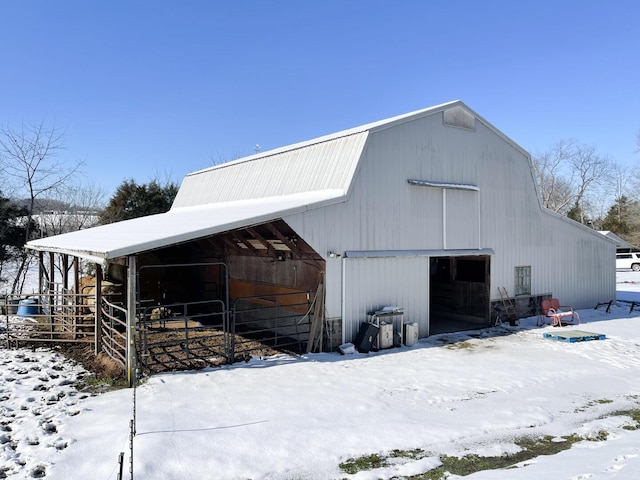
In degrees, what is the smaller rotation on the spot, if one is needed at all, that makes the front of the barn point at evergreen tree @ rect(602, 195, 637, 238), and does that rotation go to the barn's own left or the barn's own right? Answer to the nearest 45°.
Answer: approximately 90° to the barn's own left

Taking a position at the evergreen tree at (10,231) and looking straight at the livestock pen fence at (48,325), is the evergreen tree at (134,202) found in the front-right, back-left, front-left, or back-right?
back-left

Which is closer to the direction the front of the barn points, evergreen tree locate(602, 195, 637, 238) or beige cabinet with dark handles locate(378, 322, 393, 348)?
the beige cabinet with dark handles

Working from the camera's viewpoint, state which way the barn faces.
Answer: facing the viewer and to the right of the viewer

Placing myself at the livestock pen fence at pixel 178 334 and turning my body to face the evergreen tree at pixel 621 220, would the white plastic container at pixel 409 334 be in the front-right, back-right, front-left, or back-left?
front-right

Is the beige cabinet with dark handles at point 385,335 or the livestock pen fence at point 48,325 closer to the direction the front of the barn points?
the beige cabinet with dark handles

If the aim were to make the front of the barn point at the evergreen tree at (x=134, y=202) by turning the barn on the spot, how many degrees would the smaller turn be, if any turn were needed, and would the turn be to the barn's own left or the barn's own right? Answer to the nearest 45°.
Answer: approximately 180°

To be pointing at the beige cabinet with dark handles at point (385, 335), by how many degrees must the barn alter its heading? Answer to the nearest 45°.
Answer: approximately 45° to its right

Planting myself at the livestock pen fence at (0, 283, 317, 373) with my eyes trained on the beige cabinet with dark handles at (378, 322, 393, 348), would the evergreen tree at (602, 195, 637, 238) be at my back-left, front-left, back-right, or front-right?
front-left
